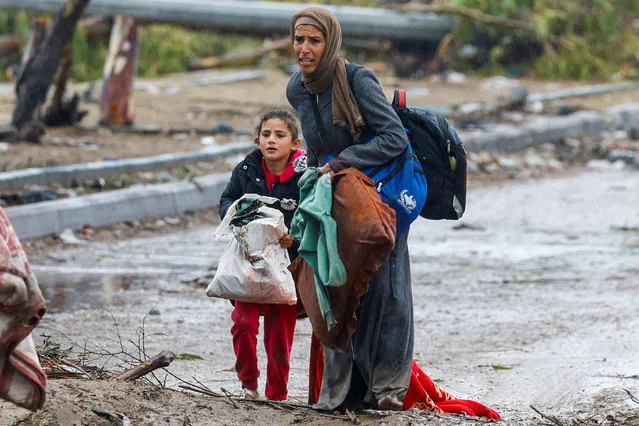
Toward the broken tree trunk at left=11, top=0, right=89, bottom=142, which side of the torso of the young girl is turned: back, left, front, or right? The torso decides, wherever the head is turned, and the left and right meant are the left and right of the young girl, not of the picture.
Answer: back

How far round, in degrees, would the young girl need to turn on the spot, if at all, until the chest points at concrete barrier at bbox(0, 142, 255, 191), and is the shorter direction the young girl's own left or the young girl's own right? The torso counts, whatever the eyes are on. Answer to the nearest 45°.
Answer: approximately 180°

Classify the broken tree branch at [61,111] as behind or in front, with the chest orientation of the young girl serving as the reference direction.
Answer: behind

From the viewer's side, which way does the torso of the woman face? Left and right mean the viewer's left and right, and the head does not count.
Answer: facing the viewer and to the left of the viewer

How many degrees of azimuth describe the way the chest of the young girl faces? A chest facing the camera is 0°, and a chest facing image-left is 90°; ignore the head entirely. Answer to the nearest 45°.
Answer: approximately 0°

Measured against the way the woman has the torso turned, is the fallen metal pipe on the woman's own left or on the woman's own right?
on the woman's own right

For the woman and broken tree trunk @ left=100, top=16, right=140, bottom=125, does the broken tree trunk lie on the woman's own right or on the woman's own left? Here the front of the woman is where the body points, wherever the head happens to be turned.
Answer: on the woman's own right

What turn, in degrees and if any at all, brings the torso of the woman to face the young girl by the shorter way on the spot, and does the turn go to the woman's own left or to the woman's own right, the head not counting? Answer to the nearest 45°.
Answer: approximately 90° to the woman's own right

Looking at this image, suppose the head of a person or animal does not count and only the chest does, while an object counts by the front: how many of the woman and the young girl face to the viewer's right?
0

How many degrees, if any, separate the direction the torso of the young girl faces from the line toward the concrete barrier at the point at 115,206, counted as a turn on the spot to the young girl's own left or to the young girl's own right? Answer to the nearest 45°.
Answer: approximately 180°
